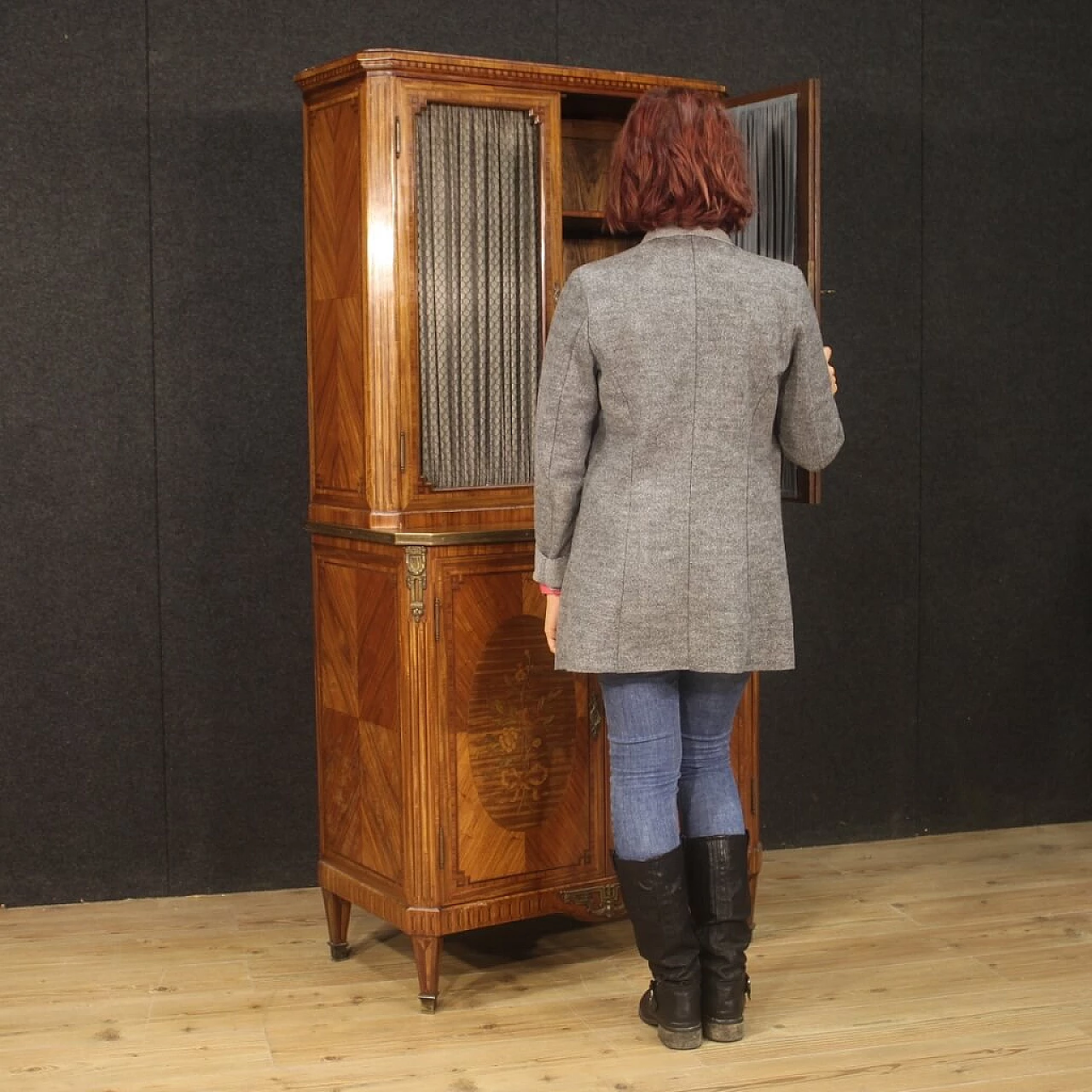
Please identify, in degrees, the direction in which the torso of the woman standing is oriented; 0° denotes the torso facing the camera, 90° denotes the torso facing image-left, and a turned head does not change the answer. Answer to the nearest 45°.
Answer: approximately 180°

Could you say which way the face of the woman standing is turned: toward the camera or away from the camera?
away from the camera

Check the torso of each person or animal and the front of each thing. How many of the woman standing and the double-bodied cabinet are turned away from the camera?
1

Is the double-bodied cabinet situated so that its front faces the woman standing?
yes

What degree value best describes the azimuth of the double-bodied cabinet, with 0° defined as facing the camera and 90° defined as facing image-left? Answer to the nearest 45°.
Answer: approximately 315°

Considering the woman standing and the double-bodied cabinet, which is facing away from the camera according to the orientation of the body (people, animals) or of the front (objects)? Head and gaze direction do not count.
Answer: the woman standing
